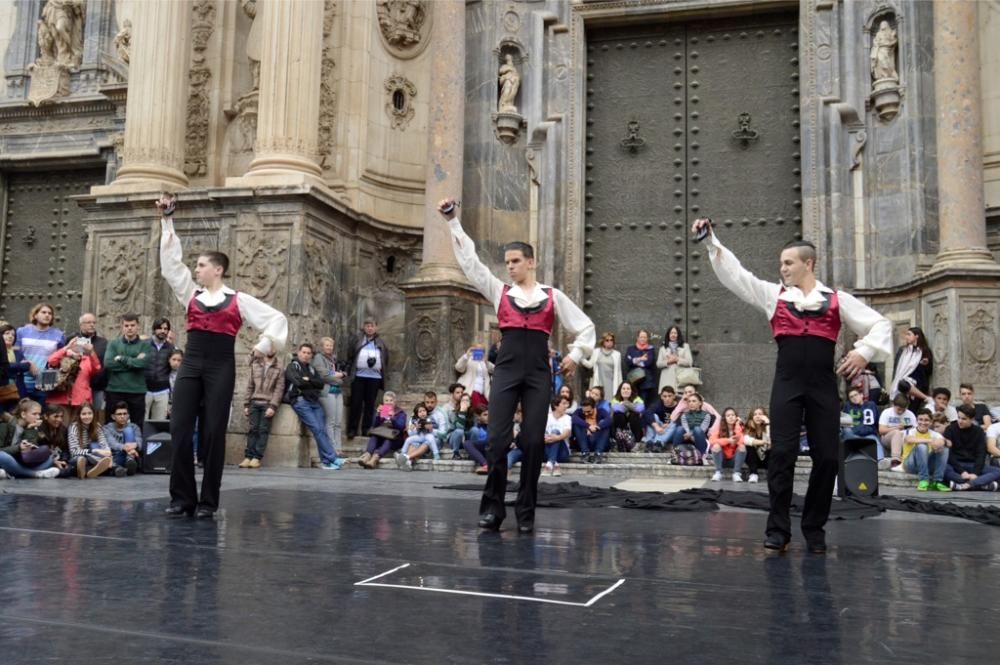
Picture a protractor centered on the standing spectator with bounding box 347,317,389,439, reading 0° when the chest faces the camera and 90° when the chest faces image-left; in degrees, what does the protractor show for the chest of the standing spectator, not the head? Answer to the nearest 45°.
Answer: approximately 0°

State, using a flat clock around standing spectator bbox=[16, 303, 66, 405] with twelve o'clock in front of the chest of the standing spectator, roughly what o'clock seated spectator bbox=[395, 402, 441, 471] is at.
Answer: The seated spectator is roughly at 9 o'clock from the standing spectator.

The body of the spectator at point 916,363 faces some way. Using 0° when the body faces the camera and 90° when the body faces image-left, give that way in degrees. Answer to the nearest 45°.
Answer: approximately 45°

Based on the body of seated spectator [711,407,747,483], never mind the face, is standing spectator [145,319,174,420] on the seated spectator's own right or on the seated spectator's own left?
on the seated spectator's own right

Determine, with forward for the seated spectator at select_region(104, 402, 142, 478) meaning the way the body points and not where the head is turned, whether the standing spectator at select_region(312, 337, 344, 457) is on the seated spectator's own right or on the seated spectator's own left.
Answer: on the seated spectator's own left

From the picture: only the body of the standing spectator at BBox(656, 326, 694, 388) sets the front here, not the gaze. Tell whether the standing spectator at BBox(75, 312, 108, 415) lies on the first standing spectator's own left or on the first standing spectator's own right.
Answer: on the first standing spectator's own right

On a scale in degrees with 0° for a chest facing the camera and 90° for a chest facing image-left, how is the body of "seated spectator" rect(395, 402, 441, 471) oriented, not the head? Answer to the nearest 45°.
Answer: approximately 0°

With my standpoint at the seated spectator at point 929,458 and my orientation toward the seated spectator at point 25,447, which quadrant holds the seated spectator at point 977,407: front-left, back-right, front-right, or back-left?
back-right
